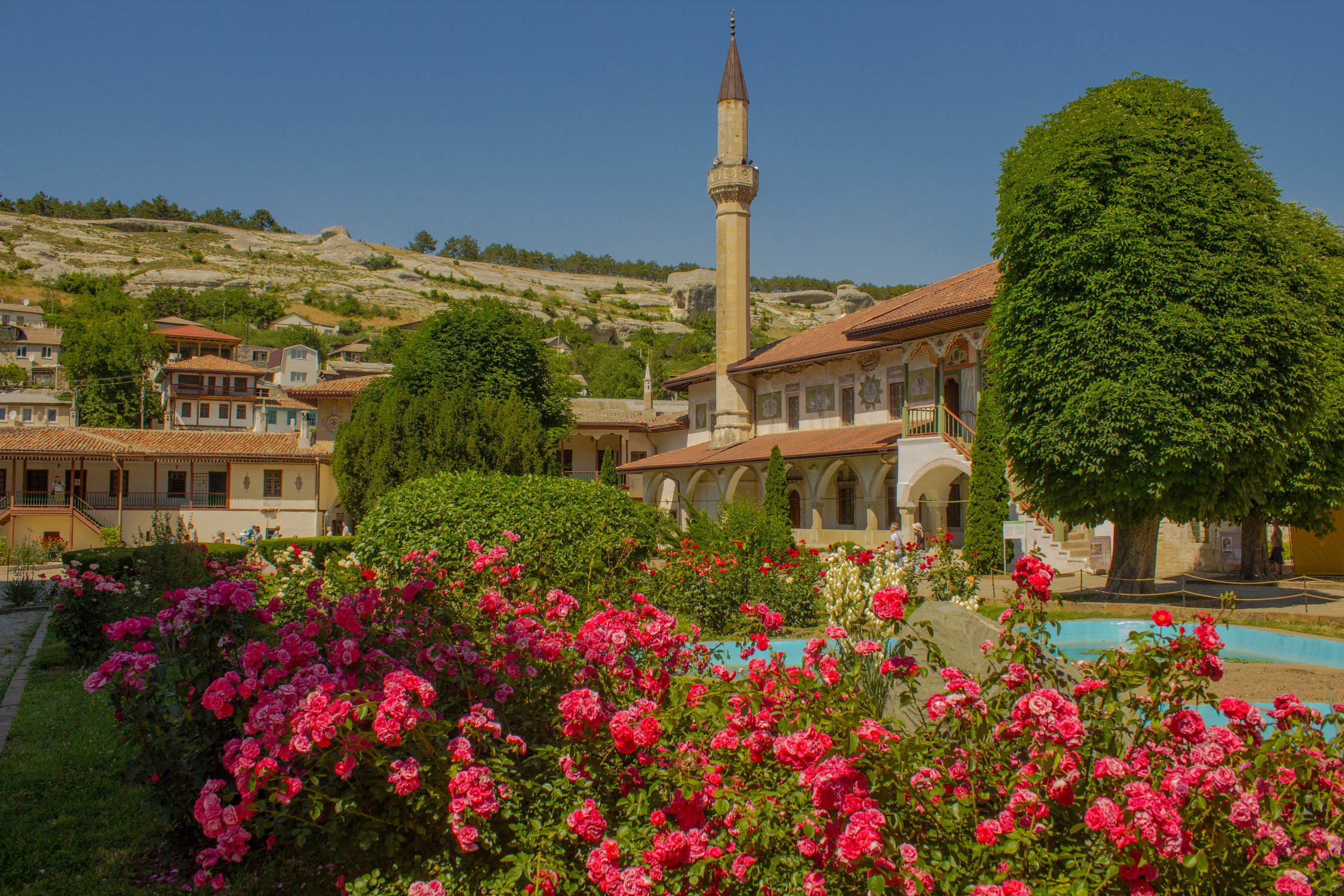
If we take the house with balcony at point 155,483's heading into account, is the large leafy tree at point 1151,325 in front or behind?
in front

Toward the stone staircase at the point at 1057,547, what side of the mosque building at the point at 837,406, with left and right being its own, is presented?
left

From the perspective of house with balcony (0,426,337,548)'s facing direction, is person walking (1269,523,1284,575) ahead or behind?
ahead

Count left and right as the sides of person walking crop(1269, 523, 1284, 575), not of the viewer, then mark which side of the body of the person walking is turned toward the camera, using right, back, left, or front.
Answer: left

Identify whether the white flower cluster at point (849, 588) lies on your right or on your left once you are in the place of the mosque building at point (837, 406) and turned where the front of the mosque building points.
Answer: on your left

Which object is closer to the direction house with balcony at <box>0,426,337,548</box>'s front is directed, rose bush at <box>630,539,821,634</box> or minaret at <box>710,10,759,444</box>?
the rose bush

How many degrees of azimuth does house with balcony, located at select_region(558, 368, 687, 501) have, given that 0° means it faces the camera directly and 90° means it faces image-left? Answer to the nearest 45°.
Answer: approximately 0°

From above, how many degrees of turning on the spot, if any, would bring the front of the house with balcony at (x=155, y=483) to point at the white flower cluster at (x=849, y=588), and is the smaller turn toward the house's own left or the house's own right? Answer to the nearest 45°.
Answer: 0° — it already faces it

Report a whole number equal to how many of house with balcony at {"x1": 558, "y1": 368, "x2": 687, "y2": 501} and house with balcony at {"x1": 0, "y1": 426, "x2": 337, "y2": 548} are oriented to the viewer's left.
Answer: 0
